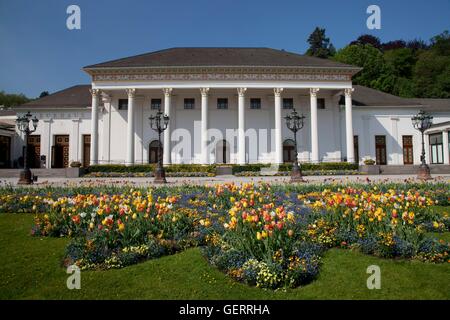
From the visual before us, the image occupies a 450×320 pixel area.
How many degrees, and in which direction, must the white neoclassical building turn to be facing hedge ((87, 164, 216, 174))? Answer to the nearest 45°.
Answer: approximately 45° to its right

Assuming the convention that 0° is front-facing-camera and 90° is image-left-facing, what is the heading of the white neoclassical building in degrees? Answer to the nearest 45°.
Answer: approximately 0°

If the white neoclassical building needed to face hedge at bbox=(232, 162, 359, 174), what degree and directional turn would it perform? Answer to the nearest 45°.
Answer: approximately 45° to its left
